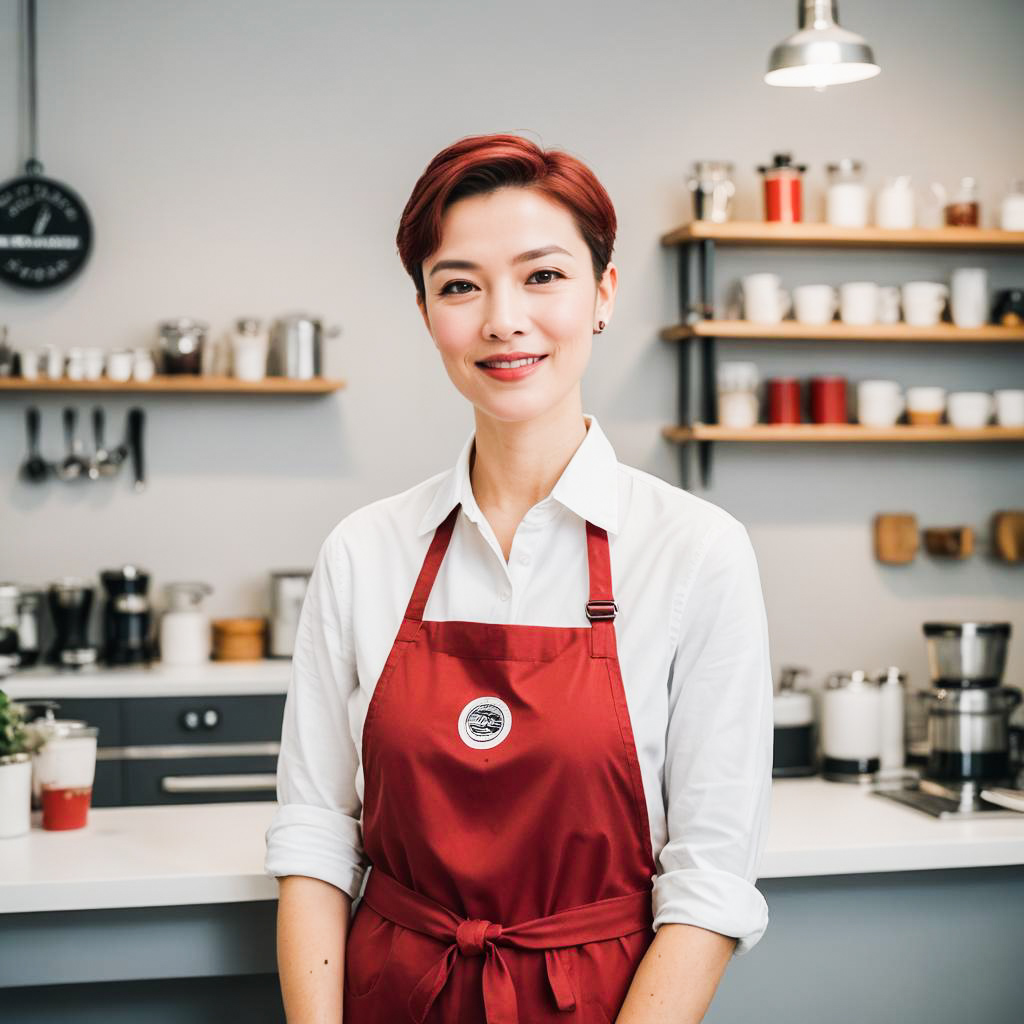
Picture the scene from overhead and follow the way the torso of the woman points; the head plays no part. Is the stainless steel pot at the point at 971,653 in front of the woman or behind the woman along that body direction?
behind

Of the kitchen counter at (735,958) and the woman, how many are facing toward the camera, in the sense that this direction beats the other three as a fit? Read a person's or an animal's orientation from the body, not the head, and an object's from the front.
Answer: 2

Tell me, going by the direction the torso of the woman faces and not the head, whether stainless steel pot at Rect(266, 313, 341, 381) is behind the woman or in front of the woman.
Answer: behind

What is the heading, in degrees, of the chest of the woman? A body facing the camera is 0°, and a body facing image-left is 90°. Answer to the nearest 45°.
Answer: approximately 0°

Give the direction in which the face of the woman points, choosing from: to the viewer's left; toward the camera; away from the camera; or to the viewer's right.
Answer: toward the camera

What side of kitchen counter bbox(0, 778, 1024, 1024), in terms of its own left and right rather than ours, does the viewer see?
front

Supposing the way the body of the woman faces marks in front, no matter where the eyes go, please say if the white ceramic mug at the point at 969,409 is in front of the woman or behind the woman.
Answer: behind

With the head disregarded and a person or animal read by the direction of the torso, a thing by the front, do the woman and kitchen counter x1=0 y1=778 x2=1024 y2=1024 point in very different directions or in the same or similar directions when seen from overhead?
same or similar directions
